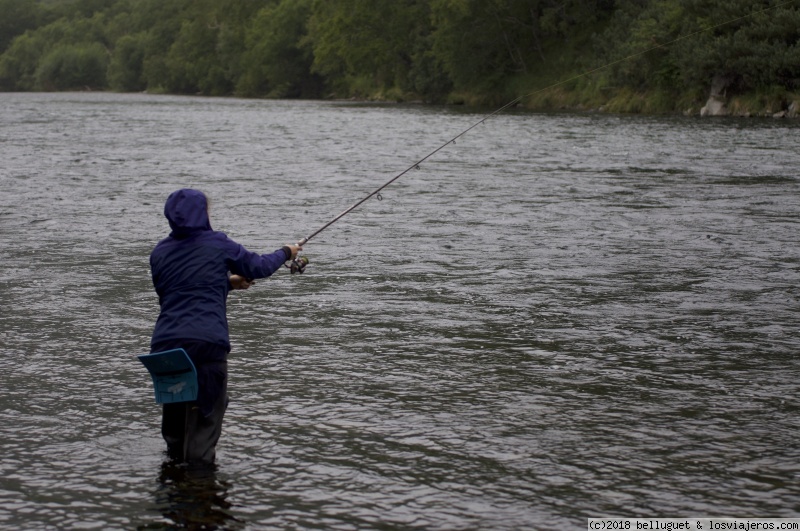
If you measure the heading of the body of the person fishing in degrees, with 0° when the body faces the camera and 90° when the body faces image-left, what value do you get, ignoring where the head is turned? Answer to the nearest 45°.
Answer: approximately 225°
